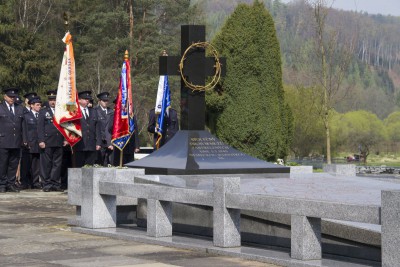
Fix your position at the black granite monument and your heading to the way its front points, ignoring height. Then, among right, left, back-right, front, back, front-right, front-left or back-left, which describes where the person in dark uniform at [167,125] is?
back-left

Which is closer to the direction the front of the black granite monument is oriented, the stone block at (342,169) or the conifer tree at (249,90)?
the stone block

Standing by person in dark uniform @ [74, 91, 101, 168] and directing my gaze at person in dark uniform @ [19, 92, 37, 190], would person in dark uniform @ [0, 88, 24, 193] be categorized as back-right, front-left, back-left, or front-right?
front-left

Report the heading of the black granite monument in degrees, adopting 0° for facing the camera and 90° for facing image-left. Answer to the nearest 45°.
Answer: approximately 315°

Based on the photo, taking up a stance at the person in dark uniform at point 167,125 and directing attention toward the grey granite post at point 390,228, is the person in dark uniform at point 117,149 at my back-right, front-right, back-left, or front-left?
front-right

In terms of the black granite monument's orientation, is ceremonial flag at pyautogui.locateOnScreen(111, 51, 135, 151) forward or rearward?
rearward
